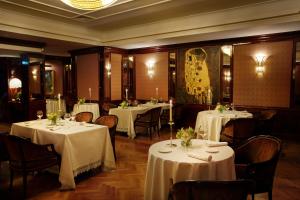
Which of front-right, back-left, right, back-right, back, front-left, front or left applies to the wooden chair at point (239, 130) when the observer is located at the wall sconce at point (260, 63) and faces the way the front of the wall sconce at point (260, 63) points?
front

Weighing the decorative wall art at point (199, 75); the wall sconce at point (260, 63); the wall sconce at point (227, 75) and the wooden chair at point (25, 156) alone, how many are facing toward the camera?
3

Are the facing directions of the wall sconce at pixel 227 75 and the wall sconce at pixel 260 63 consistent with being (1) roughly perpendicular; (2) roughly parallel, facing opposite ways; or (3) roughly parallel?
roughly parallel

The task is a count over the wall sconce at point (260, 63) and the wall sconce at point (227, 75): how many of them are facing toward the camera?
2

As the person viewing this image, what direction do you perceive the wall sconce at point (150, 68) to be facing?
facing the viewer and to the left of the viewer

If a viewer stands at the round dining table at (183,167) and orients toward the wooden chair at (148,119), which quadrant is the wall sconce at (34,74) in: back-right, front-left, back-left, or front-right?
front-left

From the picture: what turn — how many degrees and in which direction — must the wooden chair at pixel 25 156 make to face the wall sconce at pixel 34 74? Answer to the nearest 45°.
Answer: approximately 45° to its left

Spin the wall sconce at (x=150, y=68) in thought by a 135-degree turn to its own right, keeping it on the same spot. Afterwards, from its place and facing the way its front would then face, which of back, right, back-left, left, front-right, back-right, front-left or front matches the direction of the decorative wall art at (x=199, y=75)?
back-right

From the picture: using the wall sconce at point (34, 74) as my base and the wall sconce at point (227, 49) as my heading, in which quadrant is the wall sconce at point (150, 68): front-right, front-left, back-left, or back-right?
front-left

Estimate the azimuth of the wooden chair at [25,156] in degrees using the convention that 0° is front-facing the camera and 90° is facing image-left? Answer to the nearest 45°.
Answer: approximately 225°

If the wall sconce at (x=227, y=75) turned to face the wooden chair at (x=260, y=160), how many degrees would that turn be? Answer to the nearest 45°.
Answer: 0° — it already faces it

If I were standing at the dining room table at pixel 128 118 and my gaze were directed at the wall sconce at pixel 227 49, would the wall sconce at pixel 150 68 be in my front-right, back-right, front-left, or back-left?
front-left

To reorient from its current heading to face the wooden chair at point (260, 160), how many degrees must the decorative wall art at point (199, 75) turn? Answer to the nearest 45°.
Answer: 0° — it already faces it

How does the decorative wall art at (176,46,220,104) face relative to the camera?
toward the camera

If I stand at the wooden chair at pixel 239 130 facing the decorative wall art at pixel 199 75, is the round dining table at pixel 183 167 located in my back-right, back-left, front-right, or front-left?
back-left

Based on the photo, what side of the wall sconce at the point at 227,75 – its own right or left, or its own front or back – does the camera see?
front
